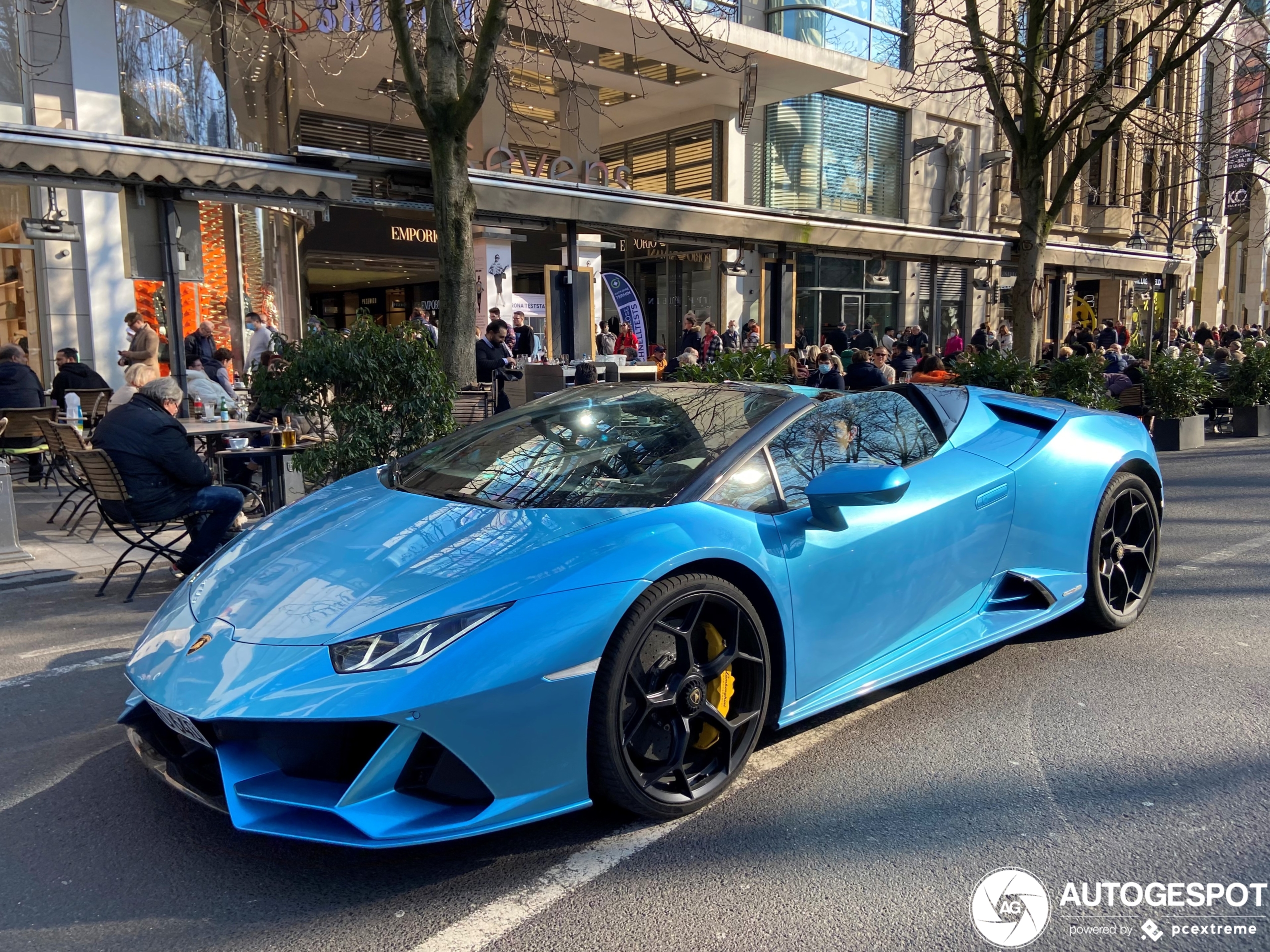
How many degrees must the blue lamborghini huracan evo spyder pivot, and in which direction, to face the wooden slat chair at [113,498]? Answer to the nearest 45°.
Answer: approximately 90° to its right

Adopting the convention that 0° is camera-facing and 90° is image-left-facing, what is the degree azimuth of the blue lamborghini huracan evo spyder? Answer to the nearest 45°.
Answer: approximately 45°

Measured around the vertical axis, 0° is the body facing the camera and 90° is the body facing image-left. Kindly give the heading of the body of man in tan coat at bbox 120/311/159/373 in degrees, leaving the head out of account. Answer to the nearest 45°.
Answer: approximately 90°

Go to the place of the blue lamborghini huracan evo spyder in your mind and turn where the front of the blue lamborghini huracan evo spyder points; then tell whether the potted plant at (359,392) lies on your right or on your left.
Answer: on your right

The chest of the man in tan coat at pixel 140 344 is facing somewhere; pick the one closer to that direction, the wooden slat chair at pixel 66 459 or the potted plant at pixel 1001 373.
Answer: the wooden slat chair

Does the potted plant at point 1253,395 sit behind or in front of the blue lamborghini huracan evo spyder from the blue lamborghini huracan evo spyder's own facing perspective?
behind

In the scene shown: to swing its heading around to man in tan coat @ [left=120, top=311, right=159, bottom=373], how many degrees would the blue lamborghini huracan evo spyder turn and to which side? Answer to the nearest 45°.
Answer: approximately 90° to its right

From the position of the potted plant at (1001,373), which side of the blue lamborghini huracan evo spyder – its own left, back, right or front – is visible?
back

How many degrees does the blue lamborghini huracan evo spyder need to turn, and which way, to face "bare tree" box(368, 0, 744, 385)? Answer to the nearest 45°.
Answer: approximately 135° to its right

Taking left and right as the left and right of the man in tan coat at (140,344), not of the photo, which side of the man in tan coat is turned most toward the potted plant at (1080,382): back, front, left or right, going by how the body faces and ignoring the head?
back
